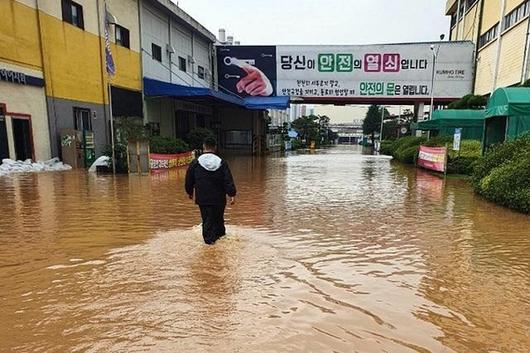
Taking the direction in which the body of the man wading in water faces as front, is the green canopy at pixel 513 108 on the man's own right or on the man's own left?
on the man's own right

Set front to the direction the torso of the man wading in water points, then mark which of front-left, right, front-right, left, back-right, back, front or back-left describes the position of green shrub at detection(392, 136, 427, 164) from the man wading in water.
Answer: front-right

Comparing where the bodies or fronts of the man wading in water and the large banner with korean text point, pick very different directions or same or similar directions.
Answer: very different directions

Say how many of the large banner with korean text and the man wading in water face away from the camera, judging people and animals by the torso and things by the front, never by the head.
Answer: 1

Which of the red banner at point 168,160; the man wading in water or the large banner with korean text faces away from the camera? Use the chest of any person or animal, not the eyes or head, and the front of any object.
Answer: the man wading in water

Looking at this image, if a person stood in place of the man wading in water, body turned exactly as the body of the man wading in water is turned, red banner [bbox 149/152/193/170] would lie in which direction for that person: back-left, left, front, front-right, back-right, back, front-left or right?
front

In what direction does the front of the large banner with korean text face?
toward the camera

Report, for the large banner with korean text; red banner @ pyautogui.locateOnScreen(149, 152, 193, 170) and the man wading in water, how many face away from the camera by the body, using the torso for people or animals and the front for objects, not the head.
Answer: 1

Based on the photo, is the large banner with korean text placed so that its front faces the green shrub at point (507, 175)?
yes

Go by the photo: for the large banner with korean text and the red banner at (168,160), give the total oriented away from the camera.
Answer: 0

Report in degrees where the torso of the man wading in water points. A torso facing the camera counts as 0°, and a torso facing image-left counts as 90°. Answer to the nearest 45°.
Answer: approximately 180°

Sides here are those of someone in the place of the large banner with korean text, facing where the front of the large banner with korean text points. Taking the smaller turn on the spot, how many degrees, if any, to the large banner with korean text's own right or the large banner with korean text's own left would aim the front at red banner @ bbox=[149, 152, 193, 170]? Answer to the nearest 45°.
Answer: approximately 45° to the large banner with korean text's own right

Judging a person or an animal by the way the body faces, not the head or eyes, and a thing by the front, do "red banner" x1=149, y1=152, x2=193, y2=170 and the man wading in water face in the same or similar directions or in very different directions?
very different directions

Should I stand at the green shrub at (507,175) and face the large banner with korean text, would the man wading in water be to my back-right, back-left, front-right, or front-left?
back-left

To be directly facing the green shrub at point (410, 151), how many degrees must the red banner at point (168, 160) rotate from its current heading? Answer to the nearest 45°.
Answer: approximately 90° to its left

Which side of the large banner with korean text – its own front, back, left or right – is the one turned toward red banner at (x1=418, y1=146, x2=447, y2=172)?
front
